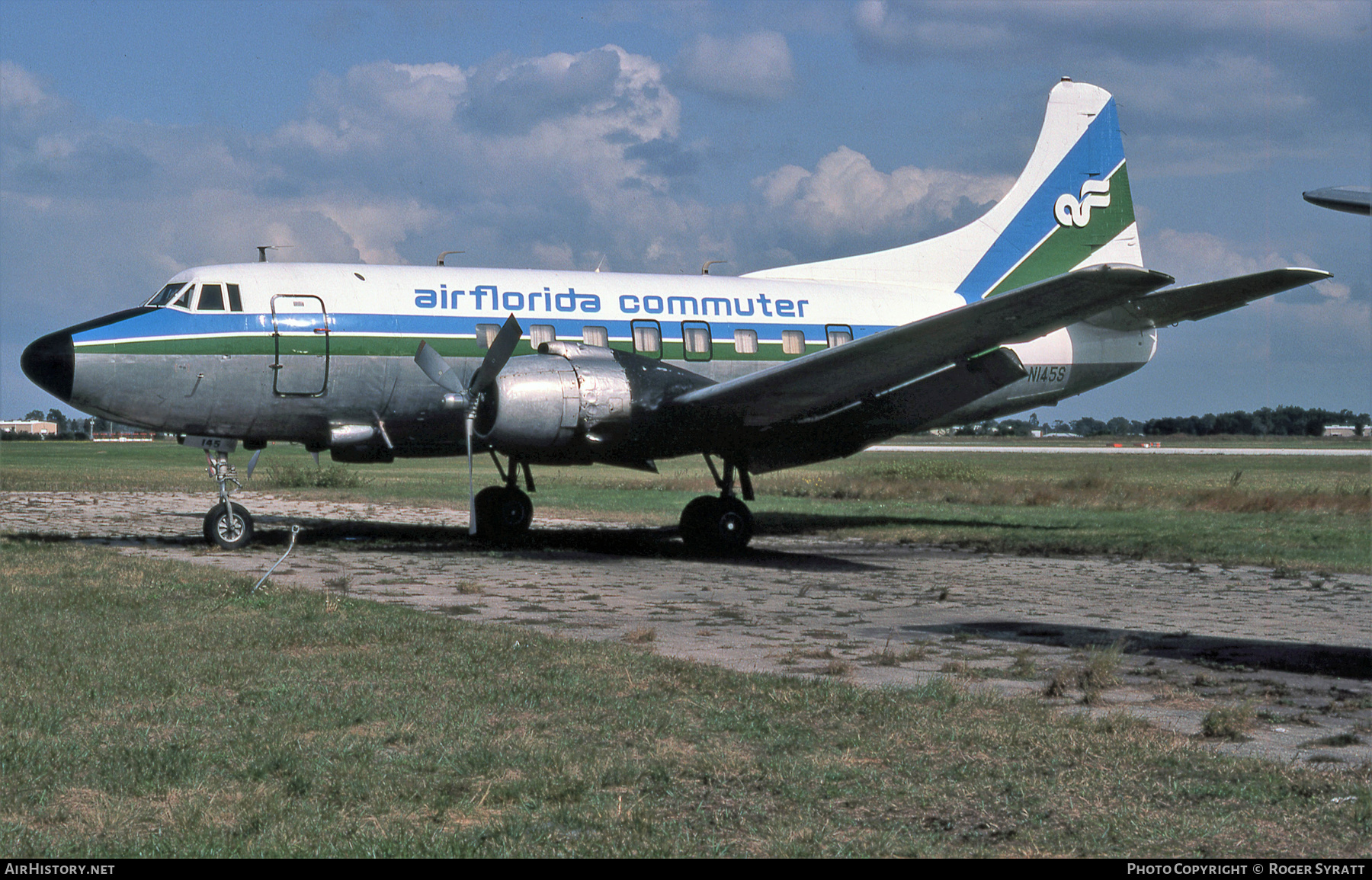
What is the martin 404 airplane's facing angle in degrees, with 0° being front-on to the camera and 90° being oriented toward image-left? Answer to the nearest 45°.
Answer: approximately 45°
